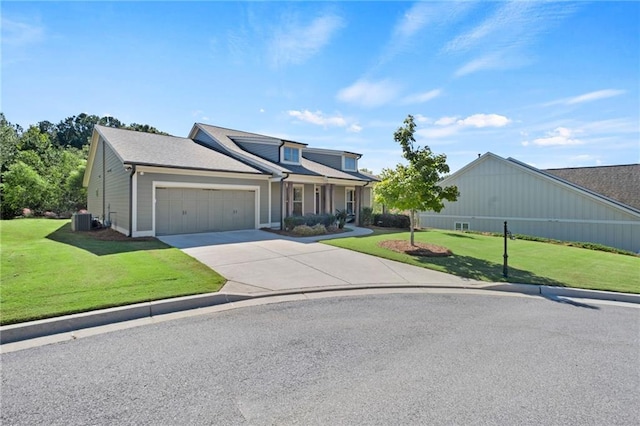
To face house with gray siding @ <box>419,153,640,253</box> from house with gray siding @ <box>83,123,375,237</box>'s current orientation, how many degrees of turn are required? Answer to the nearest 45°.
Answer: approximately 45° to its left

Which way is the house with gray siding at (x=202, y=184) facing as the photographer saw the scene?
facing the viewer and to the right of the viewer

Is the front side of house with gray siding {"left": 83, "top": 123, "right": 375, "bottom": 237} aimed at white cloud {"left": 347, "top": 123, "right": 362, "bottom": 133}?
no

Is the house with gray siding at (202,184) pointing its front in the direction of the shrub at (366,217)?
no
